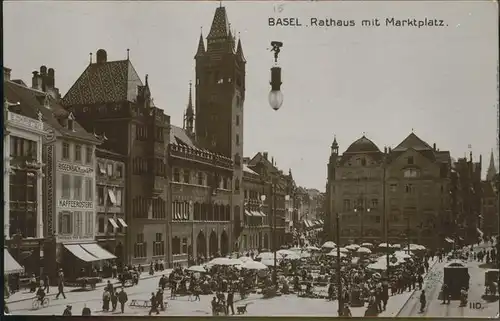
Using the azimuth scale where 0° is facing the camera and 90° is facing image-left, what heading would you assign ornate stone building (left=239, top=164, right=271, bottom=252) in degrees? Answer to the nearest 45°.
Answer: approximately 315°
